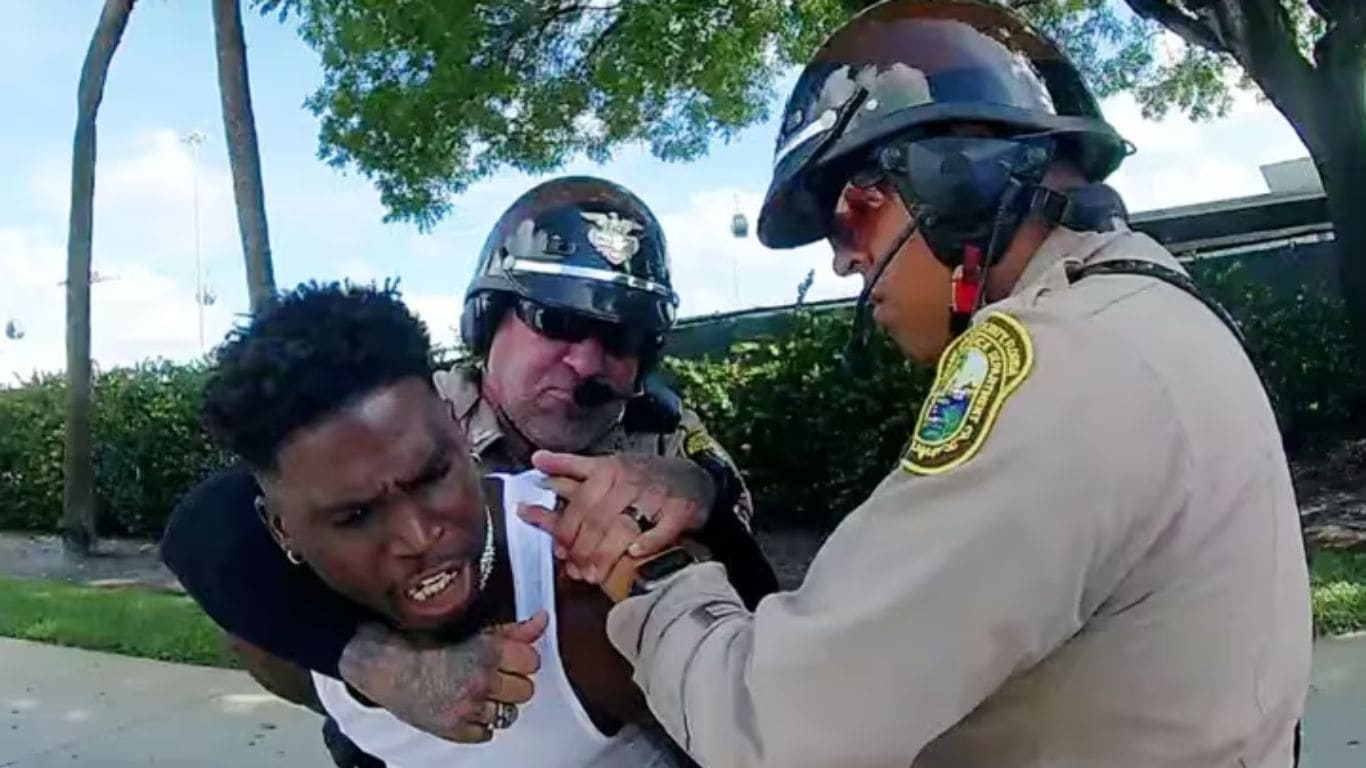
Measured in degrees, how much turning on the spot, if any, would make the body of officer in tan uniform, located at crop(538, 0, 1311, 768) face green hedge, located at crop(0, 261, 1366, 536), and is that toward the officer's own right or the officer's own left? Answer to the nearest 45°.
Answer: approximately 90° to the officer's own right

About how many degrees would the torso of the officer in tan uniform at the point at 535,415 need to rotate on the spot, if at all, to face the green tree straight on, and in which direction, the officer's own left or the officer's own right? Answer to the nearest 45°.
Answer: approximately 180°

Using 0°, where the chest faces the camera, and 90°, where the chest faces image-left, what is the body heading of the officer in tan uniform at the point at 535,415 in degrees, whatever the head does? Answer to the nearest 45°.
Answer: approximately 0°

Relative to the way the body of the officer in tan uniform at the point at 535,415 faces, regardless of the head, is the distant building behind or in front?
behind

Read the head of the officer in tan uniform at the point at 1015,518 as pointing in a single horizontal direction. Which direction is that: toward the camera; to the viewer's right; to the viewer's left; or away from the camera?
to the viewer's left

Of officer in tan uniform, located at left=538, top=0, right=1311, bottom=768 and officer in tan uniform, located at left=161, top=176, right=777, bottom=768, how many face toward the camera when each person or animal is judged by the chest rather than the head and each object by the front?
1

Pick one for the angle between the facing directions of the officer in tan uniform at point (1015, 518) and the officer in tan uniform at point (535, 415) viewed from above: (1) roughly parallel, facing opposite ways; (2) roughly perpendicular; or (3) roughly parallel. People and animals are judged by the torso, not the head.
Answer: roughly perpendicular

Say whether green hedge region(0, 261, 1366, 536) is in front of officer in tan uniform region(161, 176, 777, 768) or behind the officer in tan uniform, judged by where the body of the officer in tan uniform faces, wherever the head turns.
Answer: behind

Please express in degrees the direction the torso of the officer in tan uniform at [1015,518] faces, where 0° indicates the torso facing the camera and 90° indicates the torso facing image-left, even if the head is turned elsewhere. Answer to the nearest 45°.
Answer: approximately 90°

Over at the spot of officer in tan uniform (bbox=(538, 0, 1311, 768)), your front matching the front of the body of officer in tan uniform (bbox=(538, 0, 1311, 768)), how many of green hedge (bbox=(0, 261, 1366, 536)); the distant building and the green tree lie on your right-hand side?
3
